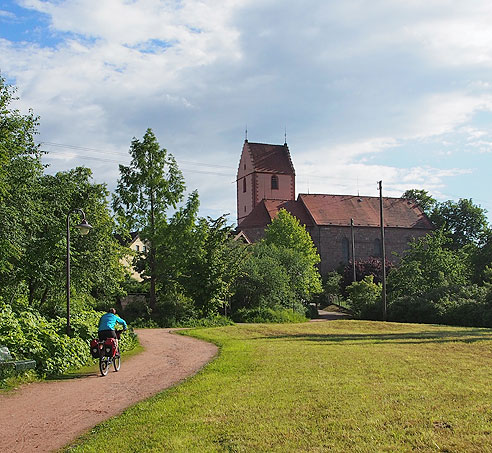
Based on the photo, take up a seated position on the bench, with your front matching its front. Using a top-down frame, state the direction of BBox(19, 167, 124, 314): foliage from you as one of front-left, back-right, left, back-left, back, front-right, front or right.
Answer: back-left

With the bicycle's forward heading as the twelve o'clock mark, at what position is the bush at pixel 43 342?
The bush is roughly at 8 o'clock from the bicycle.

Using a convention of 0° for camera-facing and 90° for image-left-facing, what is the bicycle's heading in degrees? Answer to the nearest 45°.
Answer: approximately 225°

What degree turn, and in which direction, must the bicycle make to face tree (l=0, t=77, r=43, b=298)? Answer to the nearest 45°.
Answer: approximately 90° to its left

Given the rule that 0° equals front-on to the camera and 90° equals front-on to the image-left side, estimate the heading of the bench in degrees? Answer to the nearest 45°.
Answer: approximately 315°

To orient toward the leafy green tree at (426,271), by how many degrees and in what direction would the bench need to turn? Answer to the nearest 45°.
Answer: approximately 90° to its left

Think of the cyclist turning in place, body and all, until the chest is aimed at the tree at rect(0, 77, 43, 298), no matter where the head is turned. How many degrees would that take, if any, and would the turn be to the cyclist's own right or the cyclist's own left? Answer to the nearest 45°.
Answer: approximately 90° to the cyclist's own left

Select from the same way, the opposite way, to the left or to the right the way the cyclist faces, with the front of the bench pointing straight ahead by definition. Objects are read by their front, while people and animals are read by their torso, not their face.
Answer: to the left

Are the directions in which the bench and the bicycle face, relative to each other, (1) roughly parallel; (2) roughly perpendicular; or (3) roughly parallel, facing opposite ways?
roughly perpendicular

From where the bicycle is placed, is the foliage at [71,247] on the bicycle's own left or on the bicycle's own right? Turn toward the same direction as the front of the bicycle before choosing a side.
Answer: on the bicycle's own left

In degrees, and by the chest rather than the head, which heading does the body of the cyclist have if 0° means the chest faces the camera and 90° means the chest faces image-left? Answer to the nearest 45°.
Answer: approximately 225°
